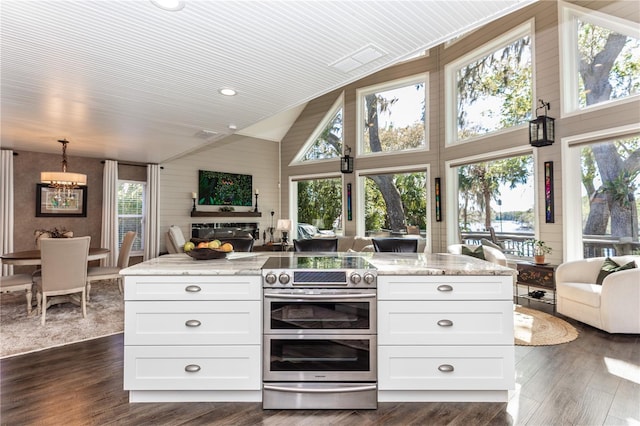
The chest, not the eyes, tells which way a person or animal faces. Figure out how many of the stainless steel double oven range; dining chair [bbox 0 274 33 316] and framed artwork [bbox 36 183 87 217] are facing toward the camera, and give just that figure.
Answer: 2

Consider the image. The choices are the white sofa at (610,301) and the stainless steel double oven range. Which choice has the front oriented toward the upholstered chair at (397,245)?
the white sofa

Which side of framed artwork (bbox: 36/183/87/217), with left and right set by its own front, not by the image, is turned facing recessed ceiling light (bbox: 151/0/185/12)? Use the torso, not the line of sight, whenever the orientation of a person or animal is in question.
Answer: front

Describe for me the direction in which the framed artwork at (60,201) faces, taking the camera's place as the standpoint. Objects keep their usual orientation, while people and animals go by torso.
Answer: facing the viewer

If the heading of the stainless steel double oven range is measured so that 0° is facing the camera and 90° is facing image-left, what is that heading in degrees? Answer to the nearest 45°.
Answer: approximately 0°

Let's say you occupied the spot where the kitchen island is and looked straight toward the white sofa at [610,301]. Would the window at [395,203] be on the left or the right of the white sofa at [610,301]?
left

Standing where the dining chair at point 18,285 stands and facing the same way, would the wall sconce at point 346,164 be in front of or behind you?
in front

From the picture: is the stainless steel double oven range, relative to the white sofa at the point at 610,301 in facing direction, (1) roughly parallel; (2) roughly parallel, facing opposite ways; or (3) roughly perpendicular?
roughly perpendicular

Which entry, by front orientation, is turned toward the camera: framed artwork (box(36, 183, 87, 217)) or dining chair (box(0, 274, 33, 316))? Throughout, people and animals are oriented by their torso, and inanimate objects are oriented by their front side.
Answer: the framed artwork

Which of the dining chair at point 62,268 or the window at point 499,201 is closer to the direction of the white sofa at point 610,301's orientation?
the dining chair

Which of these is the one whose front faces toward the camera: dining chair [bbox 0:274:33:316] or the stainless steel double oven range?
the stainless steel double oven range

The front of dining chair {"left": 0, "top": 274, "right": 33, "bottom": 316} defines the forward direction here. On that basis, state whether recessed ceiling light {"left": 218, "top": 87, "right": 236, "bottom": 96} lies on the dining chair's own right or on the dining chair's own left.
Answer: on the dining chair's own right

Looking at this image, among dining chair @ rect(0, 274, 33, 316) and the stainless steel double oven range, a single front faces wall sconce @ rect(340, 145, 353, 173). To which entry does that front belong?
the dining chair

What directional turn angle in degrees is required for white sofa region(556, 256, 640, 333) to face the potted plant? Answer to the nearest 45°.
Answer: approximately 90° to its right

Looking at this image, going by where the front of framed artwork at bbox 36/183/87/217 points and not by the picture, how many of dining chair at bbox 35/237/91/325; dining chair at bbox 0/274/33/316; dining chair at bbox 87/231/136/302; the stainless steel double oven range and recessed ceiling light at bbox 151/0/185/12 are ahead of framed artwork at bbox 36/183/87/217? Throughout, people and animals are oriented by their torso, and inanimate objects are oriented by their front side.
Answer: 5

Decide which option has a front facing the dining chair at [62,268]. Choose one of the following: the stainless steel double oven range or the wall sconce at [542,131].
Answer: the wall sconce

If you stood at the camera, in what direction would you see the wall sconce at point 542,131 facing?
facing the viewer and to the left of the viewer

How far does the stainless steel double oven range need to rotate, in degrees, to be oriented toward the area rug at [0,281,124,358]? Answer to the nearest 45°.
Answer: approximately 135° to its right

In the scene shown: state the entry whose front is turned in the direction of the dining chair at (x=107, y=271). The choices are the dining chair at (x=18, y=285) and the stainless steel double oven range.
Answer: the dining chair at (x=18, y=285)

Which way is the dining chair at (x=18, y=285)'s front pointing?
to the viewer's right
